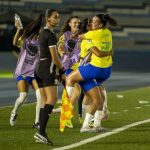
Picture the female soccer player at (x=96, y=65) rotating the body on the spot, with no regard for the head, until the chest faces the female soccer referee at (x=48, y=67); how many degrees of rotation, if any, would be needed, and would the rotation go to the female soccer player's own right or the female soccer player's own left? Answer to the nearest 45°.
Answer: approximately 45° to the female soccer player's own left

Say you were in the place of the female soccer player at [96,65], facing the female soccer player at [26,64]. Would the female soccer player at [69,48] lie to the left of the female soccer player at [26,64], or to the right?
right

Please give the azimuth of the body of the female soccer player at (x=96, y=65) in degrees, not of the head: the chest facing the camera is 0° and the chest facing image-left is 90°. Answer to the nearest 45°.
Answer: approximately 90°

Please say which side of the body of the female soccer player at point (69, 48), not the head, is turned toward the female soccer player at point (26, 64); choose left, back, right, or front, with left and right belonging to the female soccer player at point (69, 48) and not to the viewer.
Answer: right

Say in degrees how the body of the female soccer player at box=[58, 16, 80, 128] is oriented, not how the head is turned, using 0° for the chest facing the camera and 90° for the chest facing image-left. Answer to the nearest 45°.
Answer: approximately 315°

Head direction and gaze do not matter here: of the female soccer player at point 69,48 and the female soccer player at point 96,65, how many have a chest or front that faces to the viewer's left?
1
